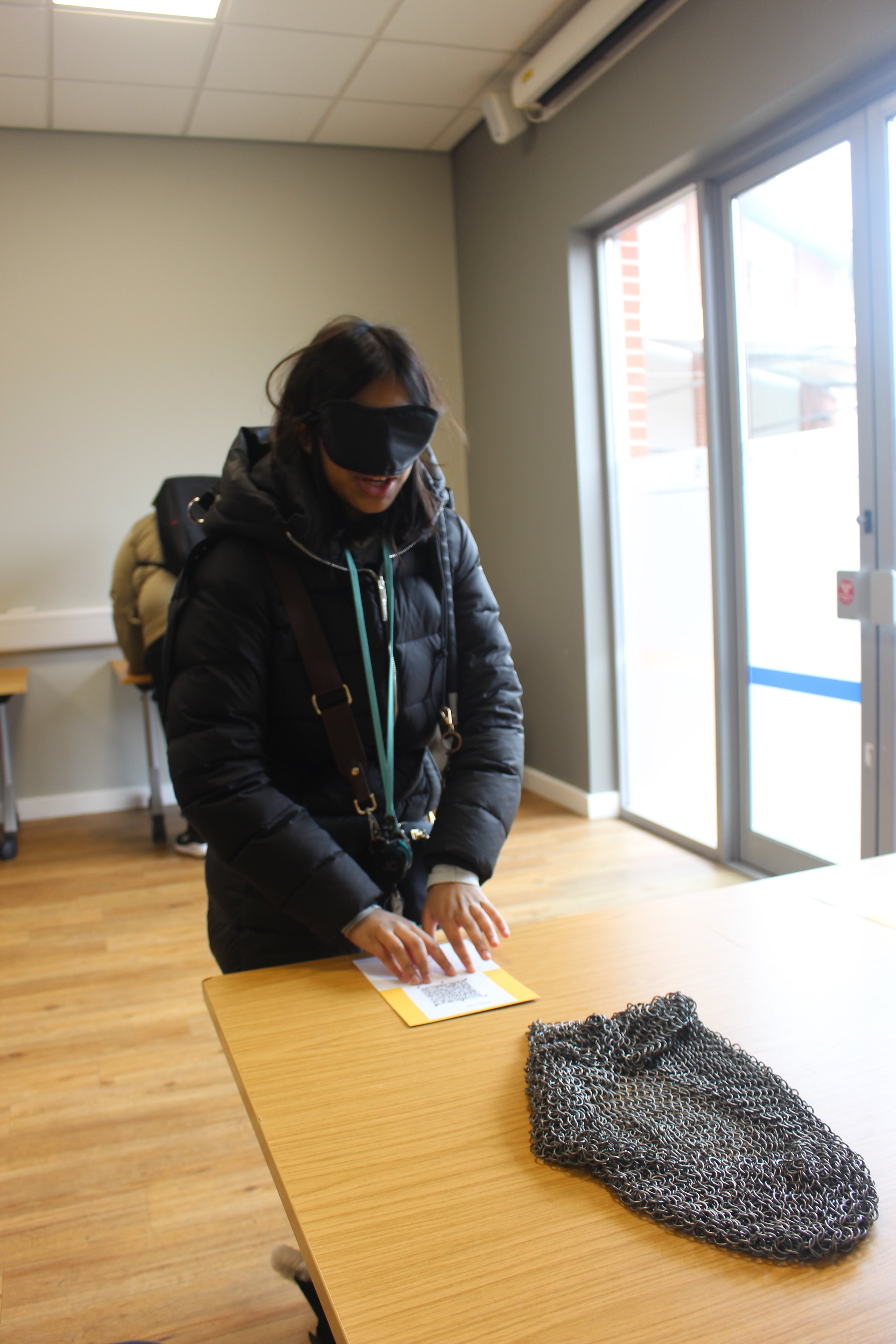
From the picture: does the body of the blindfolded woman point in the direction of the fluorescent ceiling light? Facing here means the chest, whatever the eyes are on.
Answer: no

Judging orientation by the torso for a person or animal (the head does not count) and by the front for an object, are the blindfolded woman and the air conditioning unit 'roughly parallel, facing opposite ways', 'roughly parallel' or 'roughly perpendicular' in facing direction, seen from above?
roughly perpendicular

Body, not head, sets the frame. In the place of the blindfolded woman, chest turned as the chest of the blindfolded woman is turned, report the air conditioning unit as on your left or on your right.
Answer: on your left

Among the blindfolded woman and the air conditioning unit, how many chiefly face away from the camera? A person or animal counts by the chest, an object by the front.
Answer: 0

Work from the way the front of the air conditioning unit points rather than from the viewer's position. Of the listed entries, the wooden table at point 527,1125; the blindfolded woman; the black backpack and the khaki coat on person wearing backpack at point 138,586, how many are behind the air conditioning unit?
0

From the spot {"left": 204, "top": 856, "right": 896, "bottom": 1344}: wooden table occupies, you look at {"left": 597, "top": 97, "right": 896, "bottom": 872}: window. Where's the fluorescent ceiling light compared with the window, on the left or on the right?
left

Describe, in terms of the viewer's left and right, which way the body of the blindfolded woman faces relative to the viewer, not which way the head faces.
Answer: facing the viewer and to the right of the viewer

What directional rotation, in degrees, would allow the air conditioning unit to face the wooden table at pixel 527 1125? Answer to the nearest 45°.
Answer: approximately 45° to its left

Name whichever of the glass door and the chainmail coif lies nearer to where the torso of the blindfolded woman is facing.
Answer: the chainmail coif

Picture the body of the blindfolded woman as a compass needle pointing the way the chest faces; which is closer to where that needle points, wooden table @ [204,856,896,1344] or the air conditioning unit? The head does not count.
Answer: the wooden table

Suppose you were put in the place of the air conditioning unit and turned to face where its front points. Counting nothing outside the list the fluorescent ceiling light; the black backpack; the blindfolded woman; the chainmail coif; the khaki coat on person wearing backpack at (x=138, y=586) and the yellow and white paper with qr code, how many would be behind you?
0

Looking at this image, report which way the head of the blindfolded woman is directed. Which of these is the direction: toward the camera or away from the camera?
toward the camera

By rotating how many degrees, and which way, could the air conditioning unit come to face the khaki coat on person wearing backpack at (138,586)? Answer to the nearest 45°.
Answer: approximately 45° to its right

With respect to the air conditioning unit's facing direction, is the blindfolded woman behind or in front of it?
in front
